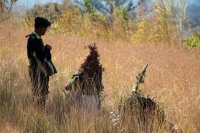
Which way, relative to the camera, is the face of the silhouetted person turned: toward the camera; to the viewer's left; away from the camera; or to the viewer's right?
to the viewer's right

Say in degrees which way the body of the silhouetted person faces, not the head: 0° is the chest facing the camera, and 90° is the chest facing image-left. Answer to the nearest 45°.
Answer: approximately 270°
